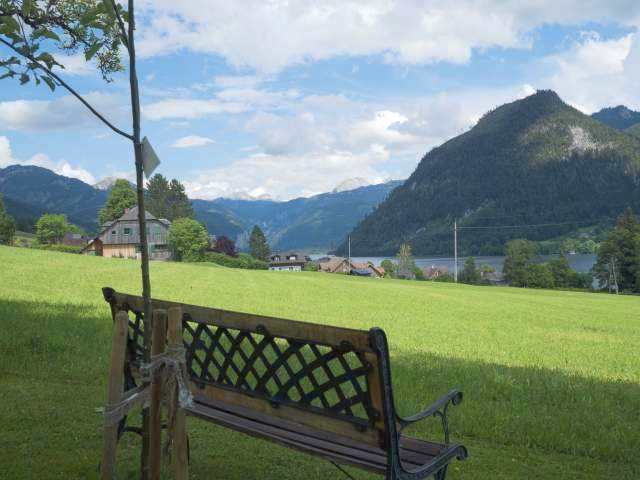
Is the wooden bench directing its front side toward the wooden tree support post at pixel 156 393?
no

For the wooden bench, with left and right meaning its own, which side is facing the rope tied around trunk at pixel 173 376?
back

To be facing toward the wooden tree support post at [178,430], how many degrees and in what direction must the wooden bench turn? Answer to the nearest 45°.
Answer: approximately 180°
